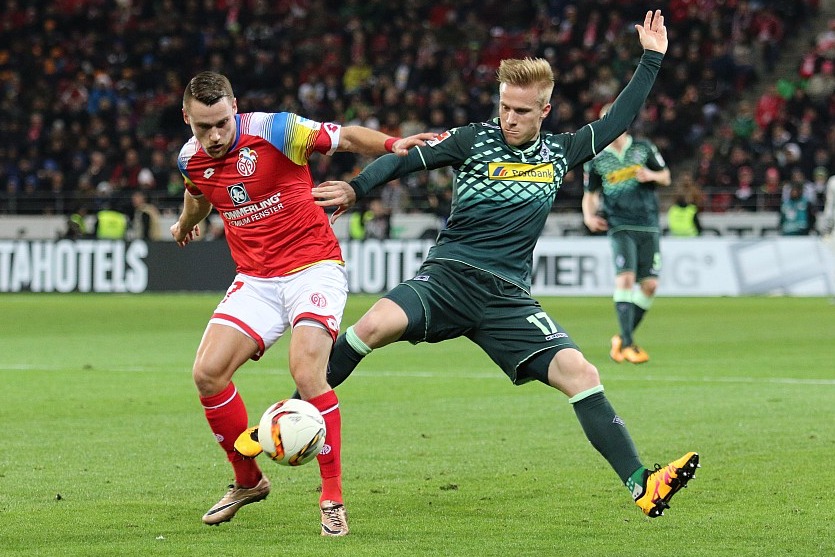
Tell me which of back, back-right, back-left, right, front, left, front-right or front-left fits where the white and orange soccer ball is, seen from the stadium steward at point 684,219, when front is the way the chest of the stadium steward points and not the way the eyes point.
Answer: front

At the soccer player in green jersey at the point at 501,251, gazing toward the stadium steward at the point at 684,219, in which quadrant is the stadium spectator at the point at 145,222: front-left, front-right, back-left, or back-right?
front-left

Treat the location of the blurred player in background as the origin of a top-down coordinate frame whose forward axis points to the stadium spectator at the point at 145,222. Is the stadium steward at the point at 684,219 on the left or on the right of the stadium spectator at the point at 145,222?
right

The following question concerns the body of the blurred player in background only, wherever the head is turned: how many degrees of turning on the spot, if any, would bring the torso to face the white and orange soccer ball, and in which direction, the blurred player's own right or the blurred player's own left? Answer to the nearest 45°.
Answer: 0° — they already face it

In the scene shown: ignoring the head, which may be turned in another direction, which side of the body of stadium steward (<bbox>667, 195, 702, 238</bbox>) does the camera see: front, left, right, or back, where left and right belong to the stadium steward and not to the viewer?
back

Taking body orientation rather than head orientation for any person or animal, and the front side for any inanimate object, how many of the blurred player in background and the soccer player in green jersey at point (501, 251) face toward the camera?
2

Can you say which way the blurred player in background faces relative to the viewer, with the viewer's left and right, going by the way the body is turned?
facing the viewer

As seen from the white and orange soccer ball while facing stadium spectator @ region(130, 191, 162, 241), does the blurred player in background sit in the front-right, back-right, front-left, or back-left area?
front-right

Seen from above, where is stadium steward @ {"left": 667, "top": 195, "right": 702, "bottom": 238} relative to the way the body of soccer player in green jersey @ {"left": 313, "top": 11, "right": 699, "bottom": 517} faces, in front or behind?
behind

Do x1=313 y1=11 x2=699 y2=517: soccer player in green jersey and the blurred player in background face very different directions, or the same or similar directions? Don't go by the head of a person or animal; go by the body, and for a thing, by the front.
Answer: same or similar directions

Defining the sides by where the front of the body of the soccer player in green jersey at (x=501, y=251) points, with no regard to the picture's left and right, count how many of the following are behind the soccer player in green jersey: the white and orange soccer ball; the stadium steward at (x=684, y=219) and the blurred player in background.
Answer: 2
